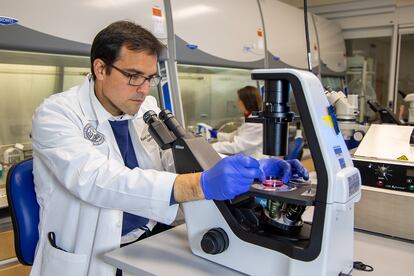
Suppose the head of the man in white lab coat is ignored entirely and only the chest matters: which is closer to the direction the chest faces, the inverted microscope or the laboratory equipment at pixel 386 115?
the inverted microscope

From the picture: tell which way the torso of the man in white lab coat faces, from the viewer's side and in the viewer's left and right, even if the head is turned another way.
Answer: facing the viewer and to the right of the viewer

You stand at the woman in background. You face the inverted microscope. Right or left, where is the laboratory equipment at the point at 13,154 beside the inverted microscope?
right

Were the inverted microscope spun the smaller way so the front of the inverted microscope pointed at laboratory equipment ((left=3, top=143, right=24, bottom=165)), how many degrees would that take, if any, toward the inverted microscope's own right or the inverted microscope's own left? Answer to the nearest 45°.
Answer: approximately 45° to the inverted microscope's own right

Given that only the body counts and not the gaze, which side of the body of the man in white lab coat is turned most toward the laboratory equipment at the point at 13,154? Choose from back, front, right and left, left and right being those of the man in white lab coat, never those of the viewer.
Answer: back

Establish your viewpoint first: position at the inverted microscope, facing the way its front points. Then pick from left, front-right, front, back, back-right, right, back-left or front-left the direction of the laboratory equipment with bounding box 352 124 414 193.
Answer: back-right

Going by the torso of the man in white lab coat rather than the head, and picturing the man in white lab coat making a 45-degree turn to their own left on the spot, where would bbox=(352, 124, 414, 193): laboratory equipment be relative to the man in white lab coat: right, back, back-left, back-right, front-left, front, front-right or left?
front

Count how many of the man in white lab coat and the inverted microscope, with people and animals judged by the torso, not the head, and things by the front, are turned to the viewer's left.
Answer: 1

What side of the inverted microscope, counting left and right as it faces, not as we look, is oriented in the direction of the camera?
left
